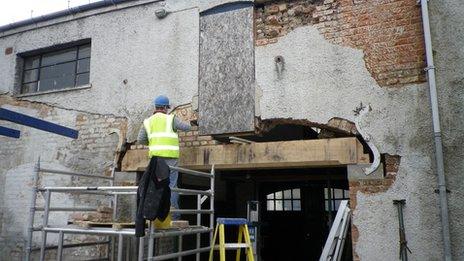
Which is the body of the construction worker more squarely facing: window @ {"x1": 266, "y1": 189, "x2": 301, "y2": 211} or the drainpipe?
the window

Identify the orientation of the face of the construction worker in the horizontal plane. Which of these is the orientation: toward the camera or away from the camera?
away from the camera

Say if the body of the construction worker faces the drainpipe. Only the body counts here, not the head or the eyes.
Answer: no

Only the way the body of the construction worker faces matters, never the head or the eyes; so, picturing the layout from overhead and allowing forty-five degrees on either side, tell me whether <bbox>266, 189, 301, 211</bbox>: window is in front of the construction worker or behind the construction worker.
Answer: in front

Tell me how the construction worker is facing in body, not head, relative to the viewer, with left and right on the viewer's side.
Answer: facing away from the viewer
